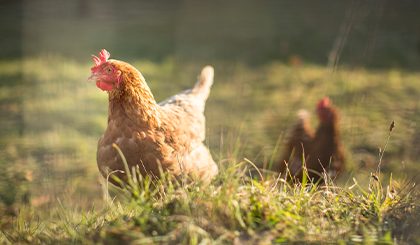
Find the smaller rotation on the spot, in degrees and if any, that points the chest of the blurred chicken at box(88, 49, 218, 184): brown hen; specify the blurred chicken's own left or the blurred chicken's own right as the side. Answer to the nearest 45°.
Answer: approximately 90° to the blurred chicken's own right

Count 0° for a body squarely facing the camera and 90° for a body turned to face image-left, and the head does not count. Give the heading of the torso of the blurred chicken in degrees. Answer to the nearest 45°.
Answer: approximately 315°
